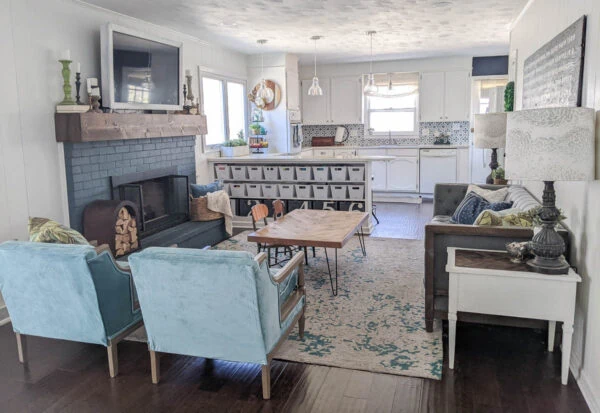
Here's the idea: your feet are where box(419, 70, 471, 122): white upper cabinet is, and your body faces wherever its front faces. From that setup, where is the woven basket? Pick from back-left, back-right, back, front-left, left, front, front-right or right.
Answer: front-right

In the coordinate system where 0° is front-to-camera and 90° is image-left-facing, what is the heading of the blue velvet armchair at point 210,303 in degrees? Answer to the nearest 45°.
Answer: approximately 225°

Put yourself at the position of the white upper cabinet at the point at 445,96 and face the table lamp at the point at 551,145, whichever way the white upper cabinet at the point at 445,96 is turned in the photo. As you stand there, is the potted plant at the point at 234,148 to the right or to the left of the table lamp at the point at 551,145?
right

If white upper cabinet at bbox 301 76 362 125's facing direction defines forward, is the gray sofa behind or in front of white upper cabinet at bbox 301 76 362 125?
in front

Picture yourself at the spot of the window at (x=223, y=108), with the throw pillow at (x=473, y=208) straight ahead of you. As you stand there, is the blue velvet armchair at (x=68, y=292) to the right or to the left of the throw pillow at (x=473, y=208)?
right

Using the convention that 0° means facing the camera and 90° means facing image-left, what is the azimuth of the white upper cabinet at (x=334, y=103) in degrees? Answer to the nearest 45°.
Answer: approximately 0°

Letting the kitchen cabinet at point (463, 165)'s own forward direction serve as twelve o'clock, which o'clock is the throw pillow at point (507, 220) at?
The throw pillow is roughly at 12 o'clock from the kitchen cabinet.

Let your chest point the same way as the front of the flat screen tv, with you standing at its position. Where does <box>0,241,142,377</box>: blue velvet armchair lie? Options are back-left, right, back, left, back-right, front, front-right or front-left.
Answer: front-right

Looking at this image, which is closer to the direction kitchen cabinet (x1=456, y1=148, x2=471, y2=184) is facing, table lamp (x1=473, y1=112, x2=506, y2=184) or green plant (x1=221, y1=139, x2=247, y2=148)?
the table lamp

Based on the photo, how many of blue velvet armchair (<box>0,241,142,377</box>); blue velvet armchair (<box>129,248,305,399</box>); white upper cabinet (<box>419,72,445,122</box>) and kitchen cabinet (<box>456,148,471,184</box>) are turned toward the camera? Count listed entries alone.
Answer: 2

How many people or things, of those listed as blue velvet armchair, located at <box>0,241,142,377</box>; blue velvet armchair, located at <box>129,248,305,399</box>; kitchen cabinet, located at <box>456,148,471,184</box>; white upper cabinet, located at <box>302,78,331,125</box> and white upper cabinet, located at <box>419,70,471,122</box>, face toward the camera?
3

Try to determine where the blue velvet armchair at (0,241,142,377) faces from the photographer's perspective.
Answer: facing away from the viewer and to the right of the viewer

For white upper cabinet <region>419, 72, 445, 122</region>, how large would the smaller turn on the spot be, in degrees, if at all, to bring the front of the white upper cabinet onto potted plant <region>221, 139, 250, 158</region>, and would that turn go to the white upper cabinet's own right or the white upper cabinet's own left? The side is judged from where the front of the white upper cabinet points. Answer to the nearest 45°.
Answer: approximately 45° to the white upper cabinet's own right

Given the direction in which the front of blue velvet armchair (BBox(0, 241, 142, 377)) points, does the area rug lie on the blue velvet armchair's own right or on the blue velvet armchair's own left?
on the blue velvet armchair's own right

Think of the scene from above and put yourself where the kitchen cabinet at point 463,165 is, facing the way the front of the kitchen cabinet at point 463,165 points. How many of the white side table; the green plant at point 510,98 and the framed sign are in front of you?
3

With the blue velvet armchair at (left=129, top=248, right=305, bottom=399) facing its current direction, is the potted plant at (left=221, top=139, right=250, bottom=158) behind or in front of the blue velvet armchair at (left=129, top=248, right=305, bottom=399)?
in front

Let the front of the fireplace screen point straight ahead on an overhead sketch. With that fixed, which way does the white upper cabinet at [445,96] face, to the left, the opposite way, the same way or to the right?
to the right
